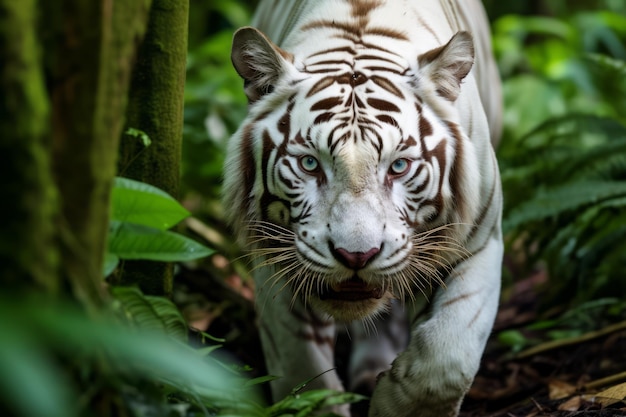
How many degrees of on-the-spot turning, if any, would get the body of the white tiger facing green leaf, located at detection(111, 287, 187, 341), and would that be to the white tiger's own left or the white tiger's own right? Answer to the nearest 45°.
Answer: approximately 45° to the white tiger's own right

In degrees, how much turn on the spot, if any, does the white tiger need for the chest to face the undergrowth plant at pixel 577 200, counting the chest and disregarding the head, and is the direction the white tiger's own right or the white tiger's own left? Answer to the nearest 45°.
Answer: approximately 135° to the white tiger's own left

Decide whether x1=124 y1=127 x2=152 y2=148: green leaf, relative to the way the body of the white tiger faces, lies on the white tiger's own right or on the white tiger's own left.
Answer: on the white tiger's own right

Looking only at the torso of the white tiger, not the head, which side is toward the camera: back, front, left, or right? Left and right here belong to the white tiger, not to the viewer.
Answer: front

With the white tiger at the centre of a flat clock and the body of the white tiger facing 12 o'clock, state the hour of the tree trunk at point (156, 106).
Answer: The tree trunk is roughly at 3 o'clock from the white tiger.

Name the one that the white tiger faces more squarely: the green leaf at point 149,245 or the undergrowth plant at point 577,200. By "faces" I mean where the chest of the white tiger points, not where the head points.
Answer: the green leaf

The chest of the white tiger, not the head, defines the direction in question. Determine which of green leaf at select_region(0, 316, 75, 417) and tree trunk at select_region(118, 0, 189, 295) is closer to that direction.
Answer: the green leaf
